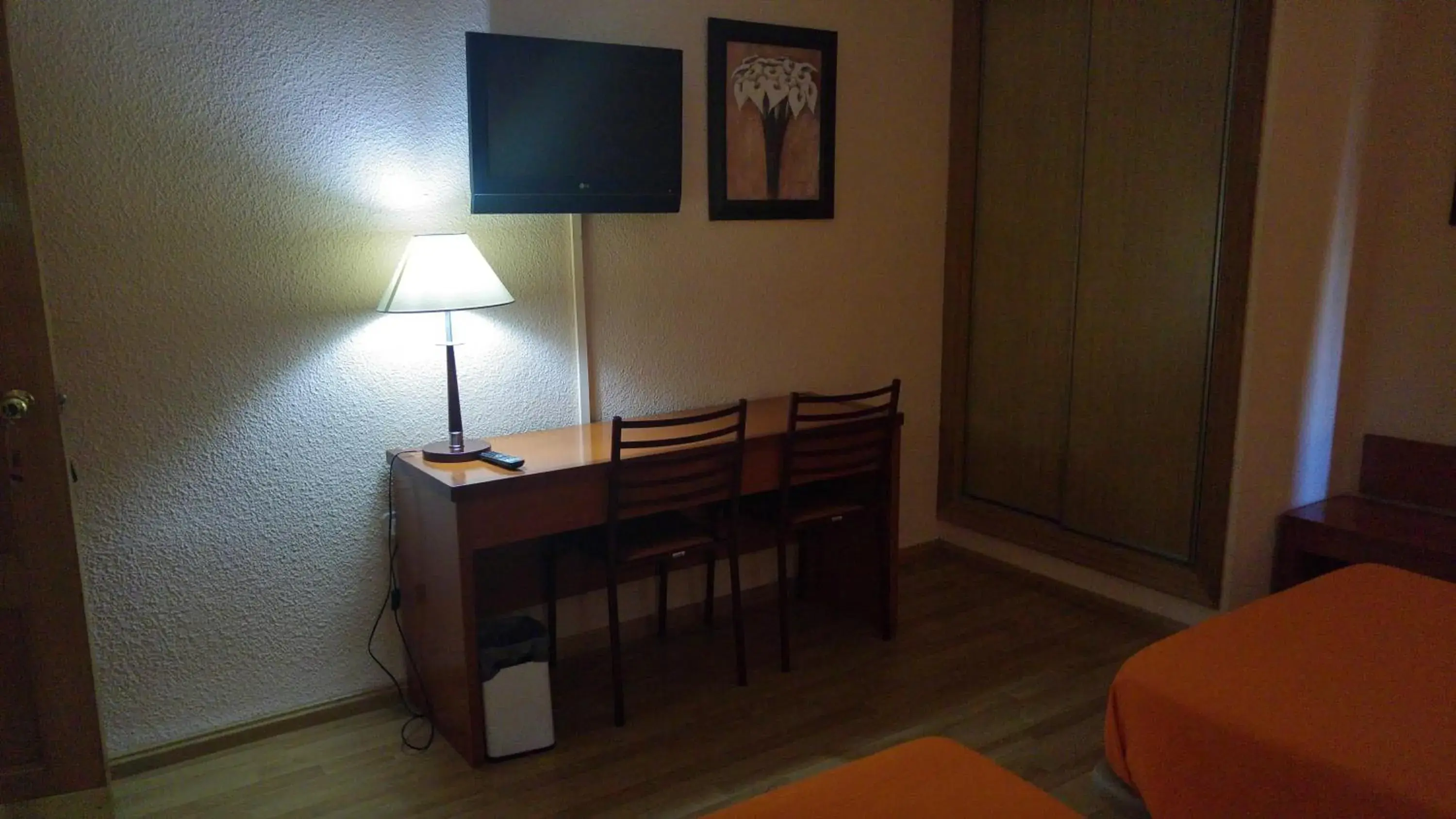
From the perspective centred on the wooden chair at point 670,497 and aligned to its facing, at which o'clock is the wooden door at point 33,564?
The wooden door is roughly at 8 o'clock from the wooden chair.

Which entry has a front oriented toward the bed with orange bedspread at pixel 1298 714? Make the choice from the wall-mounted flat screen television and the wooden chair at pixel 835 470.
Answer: the wall-mounted flat screen television

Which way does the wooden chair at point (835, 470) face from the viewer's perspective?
away from the camera

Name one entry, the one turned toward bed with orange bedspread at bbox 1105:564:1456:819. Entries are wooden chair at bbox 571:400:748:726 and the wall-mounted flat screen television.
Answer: the wall-mounted flat screen television

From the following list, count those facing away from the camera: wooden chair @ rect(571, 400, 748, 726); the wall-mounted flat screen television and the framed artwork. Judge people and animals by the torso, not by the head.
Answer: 1

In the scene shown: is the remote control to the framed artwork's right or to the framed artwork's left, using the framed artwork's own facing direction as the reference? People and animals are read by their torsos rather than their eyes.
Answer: on its right

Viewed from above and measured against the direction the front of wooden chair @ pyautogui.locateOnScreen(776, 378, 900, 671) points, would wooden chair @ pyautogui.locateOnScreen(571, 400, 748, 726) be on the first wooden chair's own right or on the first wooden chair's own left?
on the first wooden chair's own left

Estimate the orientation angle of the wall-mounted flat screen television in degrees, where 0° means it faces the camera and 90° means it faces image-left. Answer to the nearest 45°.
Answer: approximately 315°

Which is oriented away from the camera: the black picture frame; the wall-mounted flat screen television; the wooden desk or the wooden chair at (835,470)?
the wooden chair

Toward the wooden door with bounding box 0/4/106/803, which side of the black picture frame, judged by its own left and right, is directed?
right

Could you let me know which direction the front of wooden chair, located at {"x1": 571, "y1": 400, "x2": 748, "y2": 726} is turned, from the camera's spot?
facing away from the viewer
